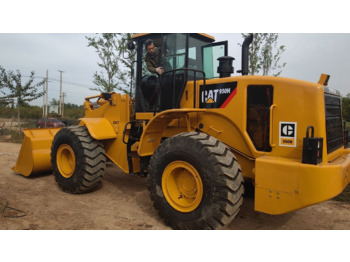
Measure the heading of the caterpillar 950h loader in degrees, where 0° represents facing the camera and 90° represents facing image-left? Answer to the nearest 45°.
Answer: approximately 135°
